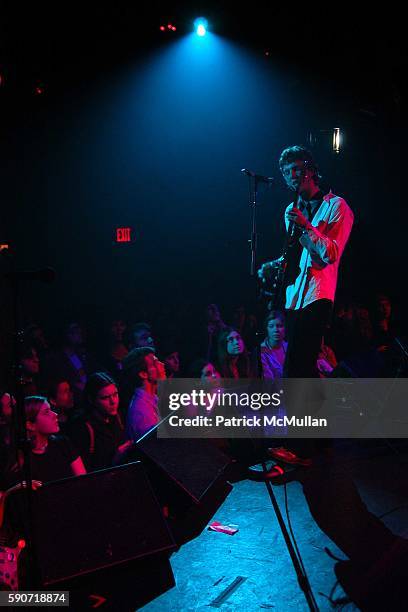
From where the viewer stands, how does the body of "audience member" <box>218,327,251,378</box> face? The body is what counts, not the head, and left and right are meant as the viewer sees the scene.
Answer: facing the viewer and to the right of the viewer

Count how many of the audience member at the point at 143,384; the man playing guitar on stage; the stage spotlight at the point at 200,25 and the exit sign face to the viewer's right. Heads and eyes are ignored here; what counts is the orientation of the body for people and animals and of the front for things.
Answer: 1

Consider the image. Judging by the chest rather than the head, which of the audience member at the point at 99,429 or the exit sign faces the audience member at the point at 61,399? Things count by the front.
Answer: the exit sign

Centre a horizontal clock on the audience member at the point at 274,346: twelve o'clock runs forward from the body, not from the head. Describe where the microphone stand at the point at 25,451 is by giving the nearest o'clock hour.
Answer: The microphone stand is roughly at 2 o'clock from the audience member.

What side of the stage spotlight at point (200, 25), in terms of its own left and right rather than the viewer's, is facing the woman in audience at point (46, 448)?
front

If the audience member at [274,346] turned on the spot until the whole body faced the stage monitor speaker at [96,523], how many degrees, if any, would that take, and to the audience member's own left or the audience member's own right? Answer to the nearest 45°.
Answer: approximately 45° to the audience member's own right

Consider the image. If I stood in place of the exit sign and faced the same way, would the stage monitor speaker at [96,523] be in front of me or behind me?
in front

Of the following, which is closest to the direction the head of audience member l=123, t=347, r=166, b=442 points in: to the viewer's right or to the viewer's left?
to the viewer's right

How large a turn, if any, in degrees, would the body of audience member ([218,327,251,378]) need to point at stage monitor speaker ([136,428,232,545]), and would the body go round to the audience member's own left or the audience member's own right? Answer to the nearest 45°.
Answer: approximately 45° to the audience member's own right

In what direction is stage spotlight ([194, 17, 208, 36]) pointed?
toward the camera

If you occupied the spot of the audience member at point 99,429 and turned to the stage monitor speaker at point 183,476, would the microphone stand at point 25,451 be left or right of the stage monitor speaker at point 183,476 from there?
right

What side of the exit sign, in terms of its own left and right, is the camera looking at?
front

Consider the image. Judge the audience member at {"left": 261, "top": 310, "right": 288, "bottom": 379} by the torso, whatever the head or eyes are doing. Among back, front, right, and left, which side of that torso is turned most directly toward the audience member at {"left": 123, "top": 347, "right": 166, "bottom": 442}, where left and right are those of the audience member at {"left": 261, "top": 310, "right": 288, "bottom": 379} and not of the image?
right

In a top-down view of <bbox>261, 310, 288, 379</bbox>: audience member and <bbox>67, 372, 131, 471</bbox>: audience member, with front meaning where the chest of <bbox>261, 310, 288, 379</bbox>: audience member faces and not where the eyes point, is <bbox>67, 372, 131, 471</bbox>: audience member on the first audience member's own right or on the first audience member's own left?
on the first audience member's own right
